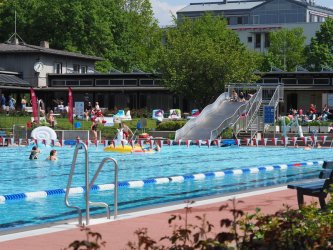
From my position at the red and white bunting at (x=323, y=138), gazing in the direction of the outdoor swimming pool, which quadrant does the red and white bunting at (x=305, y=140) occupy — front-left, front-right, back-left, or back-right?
front-right

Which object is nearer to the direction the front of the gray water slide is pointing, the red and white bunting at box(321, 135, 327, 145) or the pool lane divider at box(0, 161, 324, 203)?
the pool lane divider

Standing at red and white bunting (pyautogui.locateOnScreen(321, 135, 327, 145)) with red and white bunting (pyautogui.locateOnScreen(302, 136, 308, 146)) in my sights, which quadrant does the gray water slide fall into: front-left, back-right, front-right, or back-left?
front-right

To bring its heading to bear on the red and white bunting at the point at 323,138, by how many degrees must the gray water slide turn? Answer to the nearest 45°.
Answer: approximately 90° to its left

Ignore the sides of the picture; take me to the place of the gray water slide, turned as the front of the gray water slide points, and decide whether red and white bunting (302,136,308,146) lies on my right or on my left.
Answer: on my left

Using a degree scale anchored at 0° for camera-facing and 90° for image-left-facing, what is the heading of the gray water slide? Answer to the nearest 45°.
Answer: approximately 45°

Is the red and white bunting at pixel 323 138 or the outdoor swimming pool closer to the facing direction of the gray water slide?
the outdoor swimming pool

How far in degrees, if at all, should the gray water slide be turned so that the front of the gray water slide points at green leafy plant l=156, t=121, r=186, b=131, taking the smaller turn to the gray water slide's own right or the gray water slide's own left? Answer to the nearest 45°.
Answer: approximately 90° to the gray water slide's own right

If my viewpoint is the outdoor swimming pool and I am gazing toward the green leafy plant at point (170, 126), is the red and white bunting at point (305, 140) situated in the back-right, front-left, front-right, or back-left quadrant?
front-right
